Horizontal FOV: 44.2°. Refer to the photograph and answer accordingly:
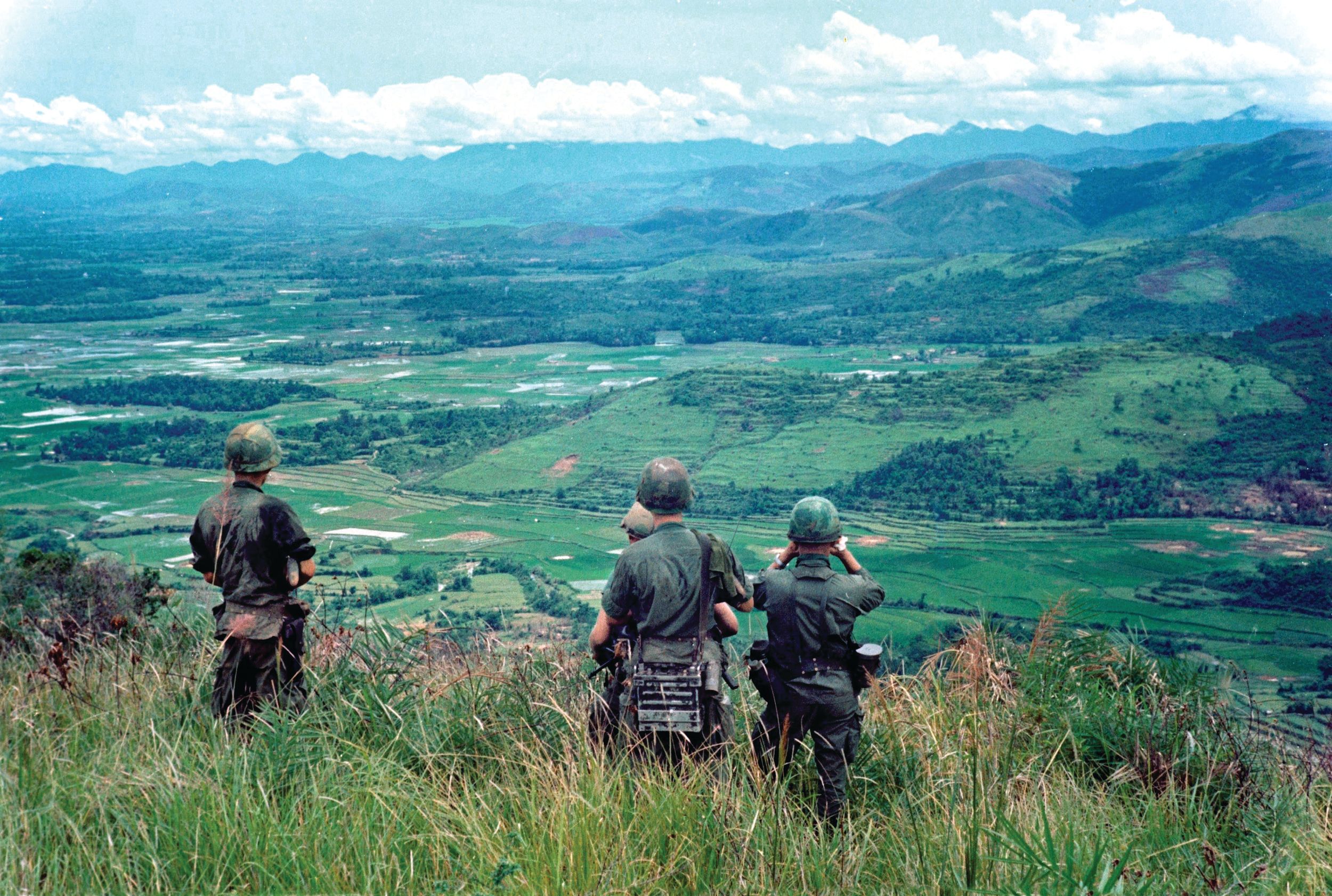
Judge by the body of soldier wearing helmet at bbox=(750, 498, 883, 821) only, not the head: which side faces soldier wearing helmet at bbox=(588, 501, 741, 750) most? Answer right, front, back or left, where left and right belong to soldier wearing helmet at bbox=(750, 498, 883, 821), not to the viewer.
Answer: left

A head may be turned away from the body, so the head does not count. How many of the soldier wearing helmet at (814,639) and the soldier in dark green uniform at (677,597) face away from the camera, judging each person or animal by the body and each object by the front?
2

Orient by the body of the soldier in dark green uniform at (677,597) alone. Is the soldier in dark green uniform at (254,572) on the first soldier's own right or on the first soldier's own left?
on the first soldier's own left

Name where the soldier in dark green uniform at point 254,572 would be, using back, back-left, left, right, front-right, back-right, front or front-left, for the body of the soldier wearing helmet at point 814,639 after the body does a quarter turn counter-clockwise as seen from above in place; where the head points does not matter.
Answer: front

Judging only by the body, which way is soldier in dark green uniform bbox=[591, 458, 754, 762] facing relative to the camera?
away from the camera

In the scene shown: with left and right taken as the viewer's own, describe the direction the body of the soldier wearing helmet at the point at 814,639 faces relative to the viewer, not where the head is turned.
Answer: facing away from the viewer

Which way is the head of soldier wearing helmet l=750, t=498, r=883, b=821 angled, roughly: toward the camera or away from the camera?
away from the camera
